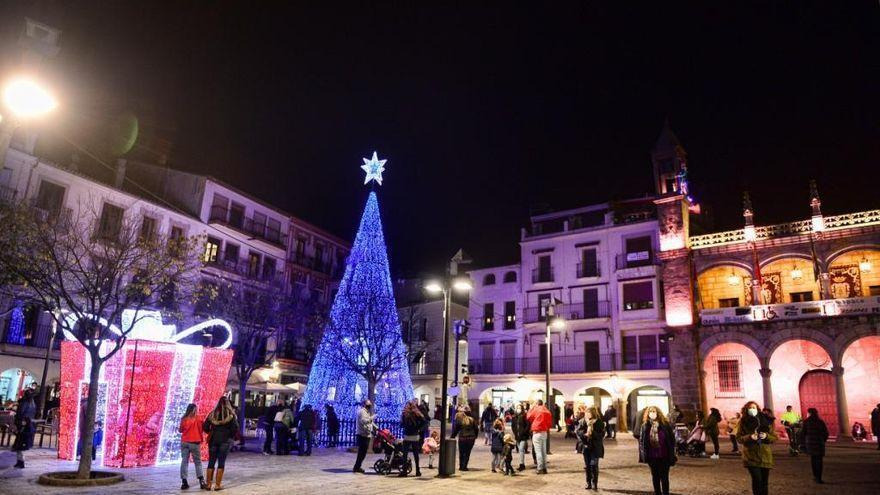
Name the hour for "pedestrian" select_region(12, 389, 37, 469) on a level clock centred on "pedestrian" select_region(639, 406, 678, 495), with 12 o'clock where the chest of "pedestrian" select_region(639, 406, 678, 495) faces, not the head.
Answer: "pedestrian" select_region(12, 389, 37, 469) is roughly at 3 o'clock from "pedestrian" select_region(639, 406, 678, 495).

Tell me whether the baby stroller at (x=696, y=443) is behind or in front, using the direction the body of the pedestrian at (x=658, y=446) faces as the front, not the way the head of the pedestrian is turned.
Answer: behind

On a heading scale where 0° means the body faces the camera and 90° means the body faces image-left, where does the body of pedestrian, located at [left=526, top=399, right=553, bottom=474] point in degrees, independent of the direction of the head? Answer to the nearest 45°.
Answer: approximately 180°

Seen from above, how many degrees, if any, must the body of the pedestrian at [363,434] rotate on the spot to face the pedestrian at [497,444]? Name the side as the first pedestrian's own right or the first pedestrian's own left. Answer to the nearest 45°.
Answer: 0° — they already face them

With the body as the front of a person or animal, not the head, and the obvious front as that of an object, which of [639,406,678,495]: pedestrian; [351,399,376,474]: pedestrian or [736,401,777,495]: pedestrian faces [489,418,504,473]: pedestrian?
[351,399,376,474]: pedestrian

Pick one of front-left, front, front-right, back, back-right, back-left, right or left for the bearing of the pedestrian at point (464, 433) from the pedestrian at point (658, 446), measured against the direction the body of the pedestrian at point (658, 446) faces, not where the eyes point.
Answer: back-right

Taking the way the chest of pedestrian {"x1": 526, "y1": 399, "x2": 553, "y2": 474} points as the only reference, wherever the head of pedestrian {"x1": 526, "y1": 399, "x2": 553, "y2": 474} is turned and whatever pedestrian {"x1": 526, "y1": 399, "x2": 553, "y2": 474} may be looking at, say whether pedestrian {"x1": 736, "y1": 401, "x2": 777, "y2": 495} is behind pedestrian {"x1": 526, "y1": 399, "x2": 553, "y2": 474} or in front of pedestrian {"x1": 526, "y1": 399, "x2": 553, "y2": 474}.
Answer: behind

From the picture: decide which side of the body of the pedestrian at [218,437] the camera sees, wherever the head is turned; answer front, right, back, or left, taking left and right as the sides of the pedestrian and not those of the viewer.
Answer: back

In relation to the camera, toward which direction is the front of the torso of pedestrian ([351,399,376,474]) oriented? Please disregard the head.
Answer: to the viewer's right

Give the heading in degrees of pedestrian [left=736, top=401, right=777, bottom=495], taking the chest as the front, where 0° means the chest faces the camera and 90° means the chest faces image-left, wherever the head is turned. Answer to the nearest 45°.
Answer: approximately 0°
